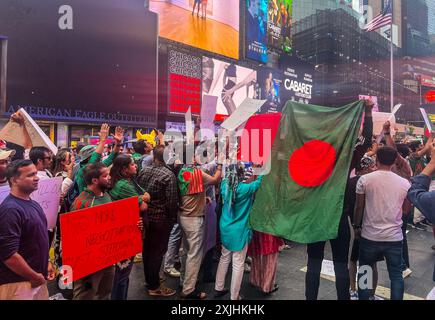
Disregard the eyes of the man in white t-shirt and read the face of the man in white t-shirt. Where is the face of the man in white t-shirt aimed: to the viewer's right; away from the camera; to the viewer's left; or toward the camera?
away from the camera

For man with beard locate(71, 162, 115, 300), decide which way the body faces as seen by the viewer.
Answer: to the viewer's right

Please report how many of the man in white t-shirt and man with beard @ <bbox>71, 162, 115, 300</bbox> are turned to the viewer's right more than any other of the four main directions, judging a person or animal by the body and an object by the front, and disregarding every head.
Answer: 1

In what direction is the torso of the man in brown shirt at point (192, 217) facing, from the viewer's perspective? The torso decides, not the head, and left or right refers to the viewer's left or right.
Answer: facing away from the viewer and to the right of the viewer

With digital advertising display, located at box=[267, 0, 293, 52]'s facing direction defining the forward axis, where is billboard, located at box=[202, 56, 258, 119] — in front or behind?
in front

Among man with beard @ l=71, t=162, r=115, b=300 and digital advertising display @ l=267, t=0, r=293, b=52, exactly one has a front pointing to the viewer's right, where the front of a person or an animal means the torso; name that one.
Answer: the man with beard

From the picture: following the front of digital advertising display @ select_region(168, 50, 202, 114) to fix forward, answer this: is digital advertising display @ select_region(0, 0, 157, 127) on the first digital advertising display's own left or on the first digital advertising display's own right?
on the first digital advertising display's own right

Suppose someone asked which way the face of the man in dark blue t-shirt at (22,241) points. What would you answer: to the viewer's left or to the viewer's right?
to the viewer's right

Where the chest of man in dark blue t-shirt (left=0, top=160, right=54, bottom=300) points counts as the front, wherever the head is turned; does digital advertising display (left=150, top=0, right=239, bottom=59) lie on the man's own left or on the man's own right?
on the man's own left

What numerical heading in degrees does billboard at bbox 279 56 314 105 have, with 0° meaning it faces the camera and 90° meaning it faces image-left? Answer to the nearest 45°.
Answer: approximately 315°

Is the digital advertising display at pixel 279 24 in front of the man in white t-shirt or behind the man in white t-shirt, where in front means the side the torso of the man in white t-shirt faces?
in front

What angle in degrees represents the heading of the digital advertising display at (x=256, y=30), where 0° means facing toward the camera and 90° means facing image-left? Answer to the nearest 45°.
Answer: approximately 45°

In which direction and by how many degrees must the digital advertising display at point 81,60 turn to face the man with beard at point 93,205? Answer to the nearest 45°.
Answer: approximately 45° to its right
